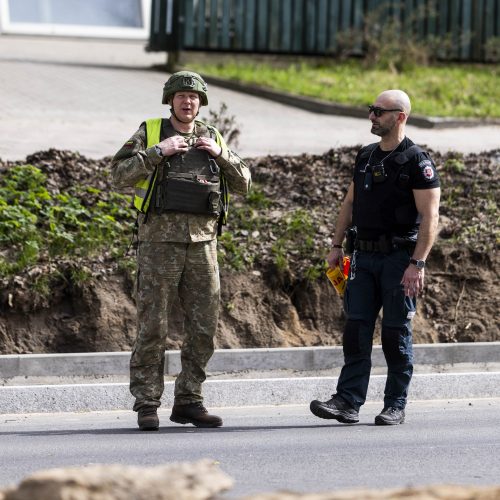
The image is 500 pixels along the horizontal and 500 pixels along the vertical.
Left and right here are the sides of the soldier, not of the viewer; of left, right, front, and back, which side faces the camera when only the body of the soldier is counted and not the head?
front

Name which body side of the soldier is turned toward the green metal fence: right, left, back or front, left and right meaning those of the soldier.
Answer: back

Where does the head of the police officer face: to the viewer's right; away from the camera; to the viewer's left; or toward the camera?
to the viewer's left

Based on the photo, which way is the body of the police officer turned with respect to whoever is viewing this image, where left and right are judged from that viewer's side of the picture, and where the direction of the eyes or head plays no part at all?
facing the viewer and to the left of the viewer

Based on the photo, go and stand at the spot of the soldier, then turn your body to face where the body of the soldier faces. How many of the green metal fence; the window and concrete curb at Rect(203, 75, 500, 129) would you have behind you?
3

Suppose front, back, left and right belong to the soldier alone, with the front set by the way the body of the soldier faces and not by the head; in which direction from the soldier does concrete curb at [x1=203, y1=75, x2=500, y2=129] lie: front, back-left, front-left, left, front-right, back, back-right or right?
back

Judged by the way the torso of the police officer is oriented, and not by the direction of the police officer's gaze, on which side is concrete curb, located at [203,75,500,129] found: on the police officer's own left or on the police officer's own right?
on the police officer's own right

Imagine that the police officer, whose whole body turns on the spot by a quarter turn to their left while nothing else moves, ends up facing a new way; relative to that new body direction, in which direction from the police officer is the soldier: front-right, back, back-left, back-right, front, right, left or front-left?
back-right

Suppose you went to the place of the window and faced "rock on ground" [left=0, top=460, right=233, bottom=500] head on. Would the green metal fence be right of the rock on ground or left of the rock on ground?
left

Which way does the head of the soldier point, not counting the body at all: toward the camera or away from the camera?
toward the camera

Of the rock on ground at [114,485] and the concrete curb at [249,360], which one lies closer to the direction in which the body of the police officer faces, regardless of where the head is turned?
the rock on ground

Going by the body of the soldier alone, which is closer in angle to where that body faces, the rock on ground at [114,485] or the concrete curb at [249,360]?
the rock on ground

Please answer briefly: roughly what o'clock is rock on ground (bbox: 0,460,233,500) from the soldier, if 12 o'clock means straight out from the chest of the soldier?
The rock on ground is roughly at 12 o'clock from the soldier.

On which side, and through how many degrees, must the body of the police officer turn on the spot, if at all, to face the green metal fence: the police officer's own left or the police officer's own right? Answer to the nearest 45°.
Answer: approximately 135° to the police officer's own right

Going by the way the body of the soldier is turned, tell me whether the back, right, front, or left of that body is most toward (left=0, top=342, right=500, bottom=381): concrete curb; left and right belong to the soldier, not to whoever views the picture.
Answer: back
